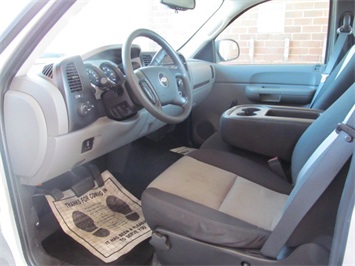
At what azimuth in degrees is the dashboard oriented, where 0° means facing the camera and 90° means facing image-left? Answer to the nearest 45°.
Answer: approximately 315°

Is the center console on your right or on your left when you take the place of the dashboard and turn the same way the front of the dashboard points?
on your left
